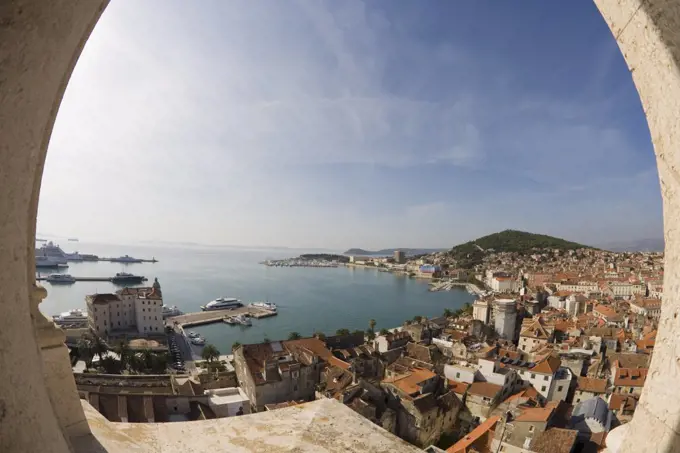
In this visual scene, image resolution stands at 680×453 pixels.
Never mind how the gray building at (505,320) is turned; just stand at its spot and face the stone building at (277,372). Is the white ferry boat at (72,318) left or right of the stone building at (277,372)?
right

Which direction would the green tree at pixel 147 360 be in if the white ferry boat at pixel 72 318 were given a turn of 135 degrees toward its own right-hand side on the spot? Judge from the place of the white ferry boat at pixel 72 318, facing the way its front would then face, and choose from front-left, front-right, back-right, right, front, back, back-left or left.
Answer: back-right

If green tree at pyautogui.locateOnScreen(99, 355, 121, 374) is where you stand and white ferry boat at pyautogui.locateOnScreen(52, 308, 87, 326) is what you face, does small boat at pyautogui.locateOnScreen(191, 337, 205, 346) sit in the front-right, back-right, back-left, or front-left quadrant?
front-right

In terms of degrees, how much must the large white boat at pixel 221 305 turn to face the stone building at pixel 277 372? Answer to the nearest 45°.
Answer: approximately 90° to its left

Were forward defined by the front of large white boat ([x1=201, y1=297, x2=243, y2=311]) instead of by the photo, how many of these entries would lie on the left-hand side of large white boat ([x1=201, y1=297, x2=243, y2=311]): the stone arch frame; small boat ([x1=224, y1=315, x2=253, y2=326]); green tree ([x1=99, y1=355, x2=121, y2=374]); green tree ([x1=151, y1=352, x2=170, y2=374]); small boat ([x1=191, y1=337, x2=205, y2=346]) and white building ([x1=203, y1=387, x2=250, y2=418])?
6

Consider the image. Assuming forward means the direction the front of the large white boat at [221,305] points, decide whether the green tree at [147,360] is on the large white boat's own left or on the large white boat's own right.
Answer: on the large white boat's own left

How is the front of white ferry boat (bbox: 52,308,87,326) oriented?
to the viewer's left

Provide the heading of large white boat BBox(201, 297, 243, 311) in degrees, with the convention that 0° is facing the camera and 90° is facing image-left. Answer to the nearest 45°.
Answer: approximately 90°

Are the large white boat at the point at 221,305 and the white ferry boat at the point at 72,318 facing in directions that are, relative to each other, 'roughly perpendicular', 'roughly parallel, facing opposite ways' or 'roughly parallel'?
roughly parallel

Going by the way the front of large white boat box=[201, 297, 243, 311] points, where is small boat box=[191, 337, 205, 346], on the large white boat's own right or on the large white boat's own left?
on the large white boat's own left

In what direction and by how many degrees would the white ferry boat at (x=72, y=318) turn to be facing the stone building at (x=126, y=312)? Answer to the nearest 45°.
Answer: approximately 135° to its left

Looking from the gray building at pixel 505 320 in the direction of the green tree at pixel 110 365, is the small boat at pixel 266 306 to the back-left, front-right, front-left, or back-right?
front-right

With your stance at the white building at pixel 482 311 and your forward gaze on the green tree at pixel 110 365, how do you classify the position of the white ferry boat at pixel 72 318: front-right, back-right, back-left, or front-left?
front-right

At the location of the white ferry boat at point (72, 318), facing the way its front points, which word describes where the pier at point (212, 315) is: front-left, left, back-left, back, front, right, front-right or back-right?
back

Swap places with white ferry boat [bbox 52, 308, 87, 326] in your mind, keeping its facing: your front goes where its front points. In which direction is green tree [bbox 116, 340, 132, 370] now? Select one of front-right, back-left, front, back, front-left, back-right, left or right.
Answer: left

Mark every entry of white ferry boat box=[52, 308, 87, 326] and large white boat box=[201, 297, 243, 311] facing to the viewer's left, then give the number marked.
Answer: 2

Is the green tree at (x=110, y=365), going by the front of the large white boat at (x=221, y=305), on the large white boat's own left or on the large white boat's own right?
on the large white boat's own left

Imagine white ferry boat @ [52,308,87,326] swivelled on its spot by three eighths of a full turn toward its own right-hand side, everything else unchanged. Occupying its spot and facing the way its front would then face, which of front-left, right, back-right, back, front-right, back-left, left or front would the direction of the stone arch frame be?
back-right
